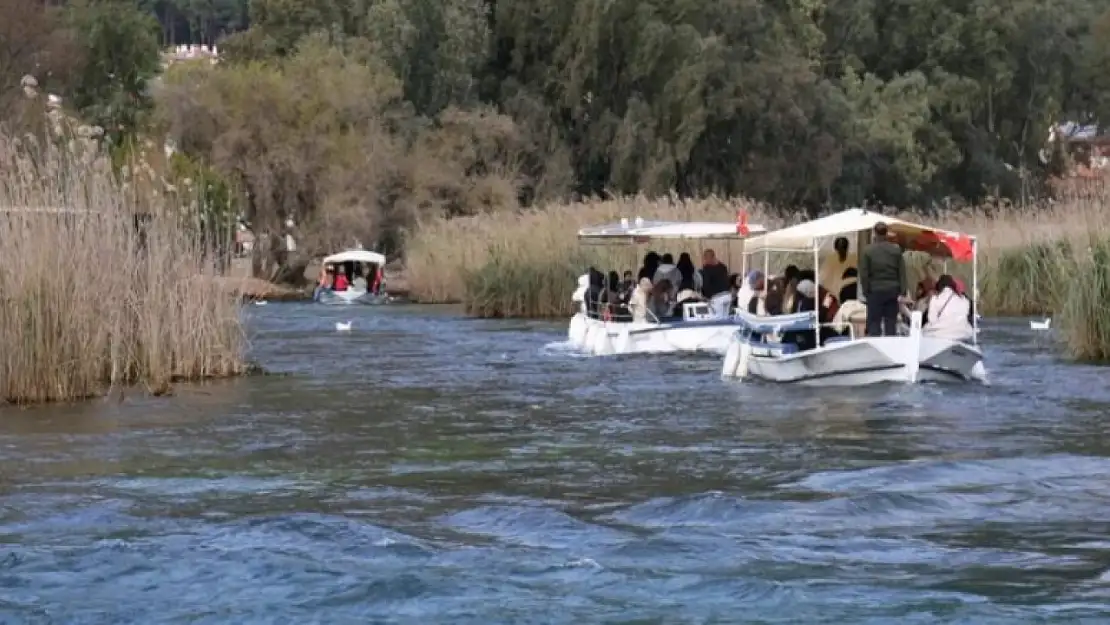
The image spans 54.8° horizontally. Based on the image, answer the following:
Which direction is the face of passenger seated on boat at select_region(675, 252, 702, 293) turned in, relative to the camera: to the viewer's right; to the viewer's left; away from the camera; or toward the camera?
away from the camera

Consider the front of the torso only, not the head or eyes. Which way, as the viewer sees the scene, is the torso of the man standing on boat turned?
away from the camera

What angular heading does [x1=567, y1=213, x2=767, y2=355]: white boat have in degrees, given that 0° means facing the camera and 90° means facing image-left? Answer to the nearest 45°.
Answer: approximately 90°

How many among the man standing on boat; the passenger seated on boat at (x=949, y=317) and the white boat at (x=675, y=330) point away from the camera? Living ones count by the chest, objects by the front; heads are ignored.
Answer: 2
